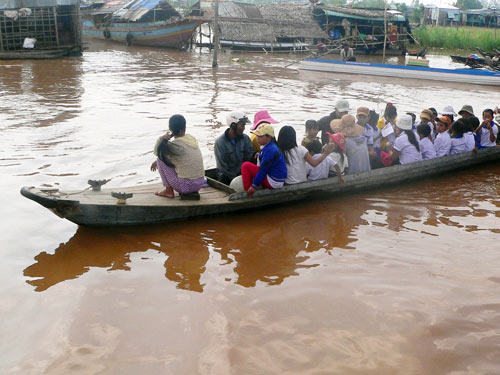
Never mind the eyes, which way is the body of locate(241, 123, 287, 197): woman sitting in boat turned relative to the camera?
to the viewer's left

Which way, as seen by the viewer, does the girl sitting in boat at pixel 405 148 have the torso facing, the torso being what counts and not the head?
to the viewer's left

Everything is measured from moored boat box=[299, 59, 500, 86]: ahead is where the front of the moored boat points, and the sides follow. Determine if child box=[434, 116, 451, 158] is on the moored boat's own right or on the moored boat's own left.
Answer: on the moored boat's own left

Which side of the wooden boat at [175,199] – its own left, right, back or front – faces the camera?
left

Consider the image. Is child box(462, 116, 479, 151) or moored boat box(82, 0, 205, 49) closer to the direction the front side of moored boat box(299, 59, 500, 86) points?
the moored boat

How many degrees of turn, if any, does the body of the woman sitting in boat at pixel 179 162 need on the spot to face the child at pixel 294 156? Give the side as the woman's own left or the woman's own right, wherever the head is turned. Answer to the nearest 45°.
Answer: approximately 135° to the woman's own right

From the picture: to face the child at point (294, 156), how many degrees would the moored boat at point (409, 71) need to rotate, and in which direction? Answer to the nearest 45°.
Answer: approximately 90° to its left

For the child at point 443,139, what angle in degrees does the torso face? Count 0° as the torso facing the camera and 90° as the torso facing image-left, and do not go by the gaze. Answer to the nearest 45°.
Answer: approximately 45°

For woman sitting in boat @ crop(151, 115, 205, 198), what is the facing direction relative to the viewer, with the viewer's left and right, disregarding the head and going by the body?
facing away from the viewer and to the left of the viewer

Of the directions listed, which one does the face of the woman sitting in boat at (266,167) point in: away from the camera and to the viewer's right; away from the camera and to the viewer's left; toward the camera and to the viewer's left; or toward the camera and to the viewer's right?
toward the camera and to the viewer's left

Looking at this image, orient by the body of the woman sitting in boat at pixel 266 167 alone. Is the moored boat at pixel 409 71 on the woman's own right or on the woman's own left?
on the woman's own right

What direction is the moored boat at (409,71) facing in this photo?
to the viewer's left
